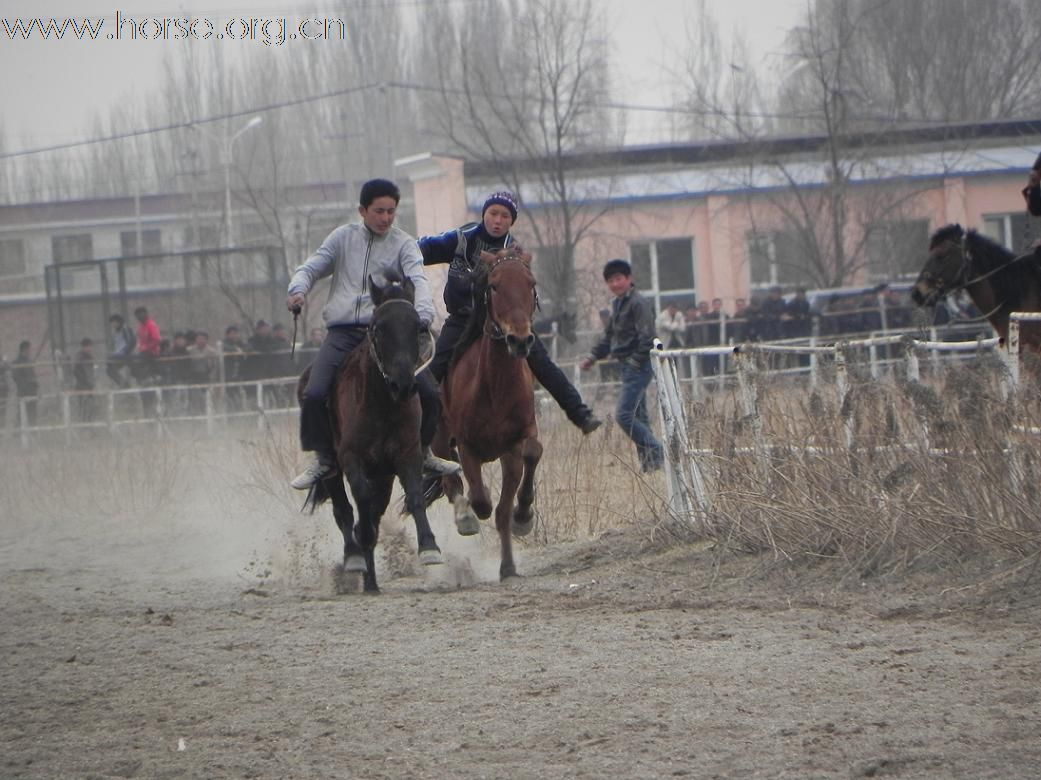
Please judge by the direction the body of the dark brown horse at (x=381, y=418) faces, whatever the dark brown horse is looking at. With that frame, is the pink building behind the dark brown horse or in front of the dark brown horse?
behind

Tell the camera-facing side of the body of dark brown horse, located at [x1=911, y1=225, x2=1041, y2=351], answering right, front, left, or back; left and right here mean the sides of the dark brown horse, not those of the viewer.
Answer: left

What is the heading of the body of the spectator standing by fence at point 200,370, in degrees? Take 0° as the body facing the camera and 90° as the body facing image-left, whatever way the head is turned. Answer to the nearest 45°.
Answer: approximately 0°

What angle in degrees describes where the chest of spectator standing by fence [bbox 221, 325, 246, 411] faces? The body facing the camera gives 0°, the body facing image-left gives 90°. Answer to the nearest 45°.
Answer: approximately 0°
